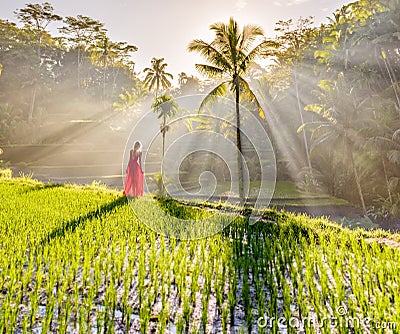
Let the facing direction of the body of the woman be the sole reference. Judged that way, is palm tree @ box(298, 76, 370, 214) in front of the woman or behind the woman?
in front

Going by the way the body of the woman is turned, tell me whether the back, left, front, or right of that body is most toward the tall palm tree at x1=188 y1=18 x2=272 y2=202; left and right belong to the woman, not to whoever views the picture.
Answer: right

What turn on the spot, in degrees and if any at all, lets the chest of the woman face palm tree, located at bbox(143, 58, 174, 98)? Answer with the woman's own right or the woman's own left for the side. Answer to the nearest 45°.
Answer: approximately 45° to the woman's own left

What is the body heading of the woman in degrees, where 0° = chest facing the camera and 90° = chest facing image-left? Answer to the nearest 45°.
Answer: approximately 225°
